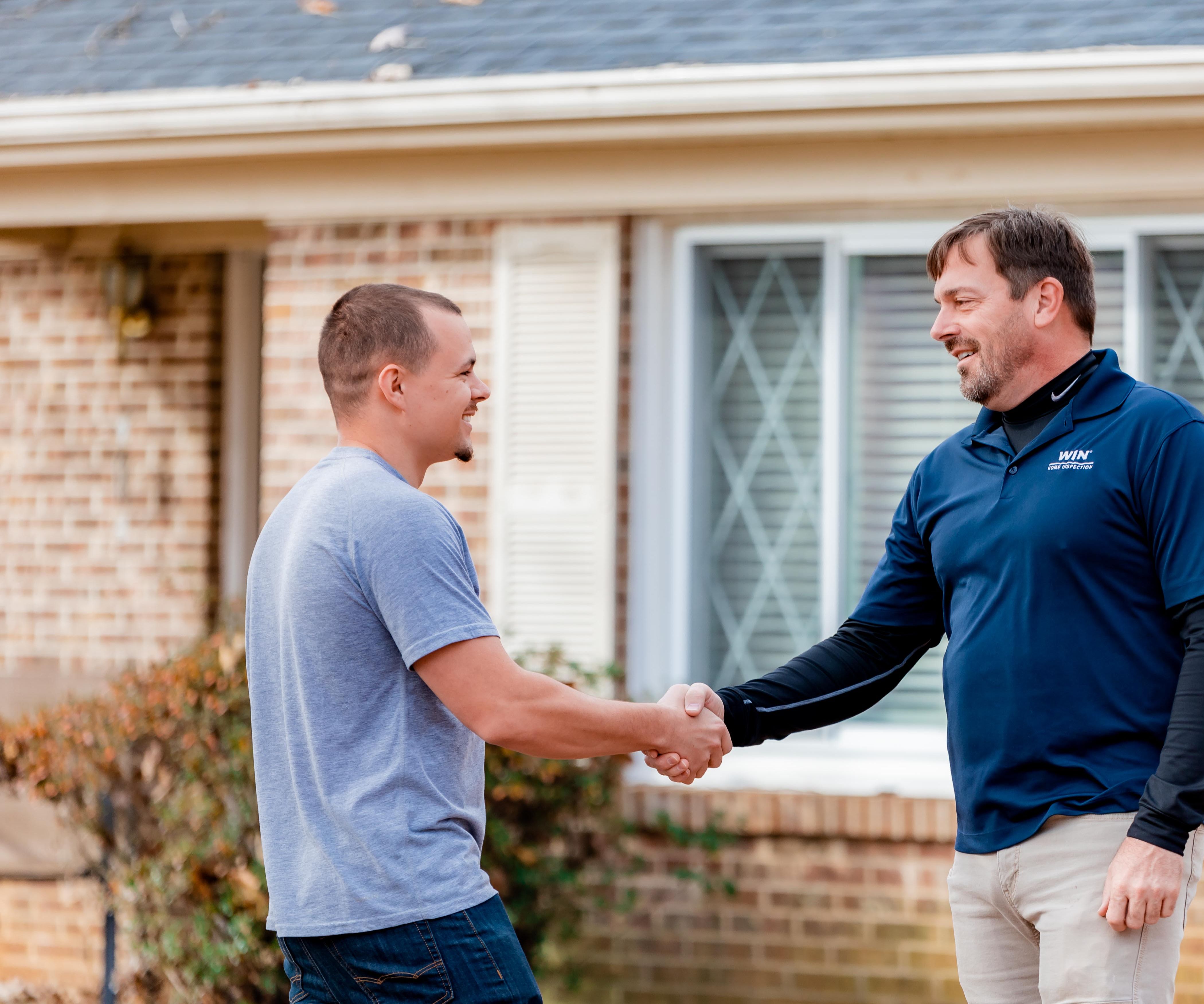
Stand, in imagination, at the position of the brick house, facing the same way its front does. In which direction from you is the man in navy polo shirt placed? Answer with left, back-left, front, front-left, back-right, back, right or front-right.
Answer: front

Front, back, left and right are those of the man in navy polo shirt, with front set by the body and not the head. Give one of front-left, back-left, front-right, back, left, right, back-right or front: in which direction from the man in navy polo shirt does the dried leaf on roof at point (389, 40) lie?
right

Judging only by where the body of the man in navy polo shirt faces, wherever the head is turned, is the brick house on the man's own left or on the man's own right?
on the man's own right

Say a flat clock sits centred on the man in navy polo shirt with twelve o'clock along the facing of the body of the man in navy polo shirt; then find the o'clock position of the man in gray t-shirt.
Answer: The man in gray t-shirt is roughly at 1 o'clock from the man in navy polo shirt.

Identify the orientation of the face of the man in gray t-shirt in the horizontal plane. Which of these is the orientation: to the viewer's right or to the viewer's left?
to the viewer's right

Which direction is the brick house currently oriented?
toward the camera

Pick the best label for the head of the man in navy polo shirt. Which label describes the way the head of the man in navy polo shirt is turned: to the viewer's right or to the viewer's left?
to the viewer's left

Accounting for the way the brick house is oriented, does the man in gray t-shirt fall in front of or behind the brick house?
in front
